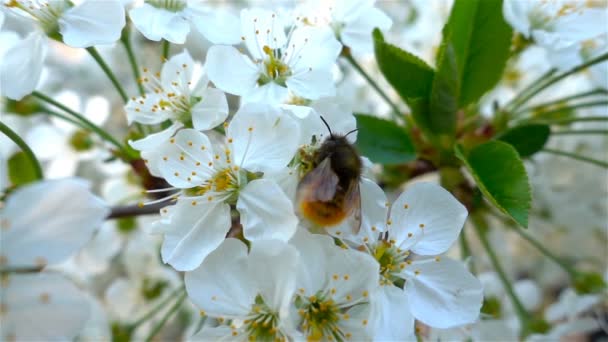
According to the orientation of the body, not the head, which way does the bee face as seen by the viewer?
away from the camera
